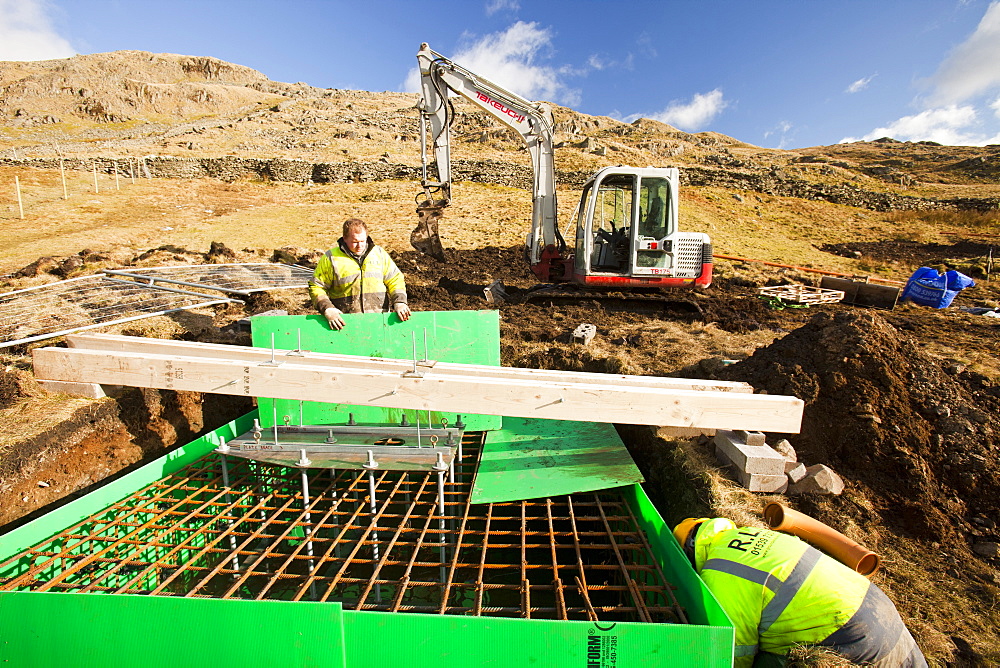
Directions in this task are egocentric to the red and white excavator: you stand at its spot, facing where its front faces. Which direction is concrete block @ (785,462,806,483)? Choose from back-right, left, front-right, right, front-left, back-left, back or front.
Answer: left

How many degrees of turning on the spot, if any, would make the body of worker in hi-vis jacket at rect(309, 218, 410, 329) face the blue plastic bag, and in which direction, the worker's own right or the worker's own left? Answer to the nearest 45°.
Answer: approximately 90° to the worker's own left

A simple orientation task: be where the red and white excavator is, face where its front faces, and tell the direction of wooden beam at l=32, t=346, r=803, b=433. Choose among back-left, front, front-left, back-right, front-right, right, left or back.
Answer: left

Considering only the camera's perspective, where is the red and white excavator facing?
facing to the left of the viewer

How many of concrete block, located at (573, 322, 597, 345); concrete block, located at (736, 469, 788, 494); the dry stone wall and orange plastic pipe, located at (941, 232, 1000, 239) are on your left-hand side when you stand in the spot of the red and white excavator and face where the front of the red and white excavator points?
2

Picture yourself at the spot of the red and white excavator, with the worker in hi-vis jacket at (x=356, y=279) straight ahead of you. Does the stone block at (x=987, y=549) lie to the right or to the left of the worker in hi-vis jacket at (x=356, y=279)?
left

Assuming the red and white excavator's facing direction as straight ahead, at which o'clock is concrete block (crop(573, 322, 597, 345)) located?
The concrete block is roughly at 9 o'clock from the red and white excavator.

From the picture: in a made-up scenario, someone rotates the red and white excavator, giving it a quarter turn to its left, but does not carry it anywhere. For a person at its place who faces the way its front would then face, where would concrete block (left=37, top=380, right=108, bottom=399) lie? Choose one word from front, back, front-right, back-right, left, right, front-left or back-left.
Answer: front-right

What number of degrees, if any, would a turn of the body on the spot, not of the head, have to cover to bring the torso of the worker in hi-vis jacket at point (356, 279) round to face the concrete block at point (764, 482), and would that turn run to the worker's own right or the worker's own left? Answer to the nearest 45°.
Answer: approximately 45° to the worker's own left

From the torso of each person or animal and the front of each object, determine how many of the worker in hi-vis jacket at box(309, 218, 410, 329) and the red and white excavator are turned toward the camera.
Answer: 1

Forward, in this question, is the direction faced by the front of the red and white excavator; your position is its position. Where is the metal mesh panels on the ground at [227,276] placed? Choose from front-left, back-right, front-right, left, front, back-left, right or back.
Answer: front

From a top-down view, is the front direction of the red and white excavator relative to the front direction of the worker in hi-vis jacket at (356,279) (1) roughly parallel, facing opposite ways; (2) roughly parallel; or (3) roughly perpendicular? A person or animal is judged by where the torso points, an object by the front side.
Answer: roughly perpendicular

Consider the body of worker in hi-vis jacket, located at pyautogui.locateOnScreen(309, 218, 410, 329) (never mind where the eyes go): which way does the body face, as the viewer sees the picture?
toward the camera

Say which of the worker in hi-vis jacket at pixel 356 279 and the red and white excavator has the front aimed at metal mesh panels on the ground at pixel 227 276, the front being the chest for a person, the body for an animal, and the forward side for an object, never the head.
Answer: the red and white excavator

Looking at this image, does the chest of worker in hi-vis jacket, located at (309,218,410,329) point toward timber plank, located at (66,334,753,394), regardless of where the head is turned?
yes

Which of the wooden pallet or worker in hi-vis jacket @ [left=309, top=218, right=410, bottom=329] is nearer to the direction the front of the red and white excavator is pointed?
the worker in hi-vis jacket

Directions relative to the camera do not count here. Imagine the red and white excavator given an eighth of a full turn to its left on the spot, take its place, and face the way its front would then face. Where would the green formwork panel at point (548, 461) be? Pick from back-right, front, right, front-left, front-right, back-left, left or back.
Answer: front-left

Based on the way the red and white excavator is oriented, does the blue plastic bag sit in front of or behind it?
behind
